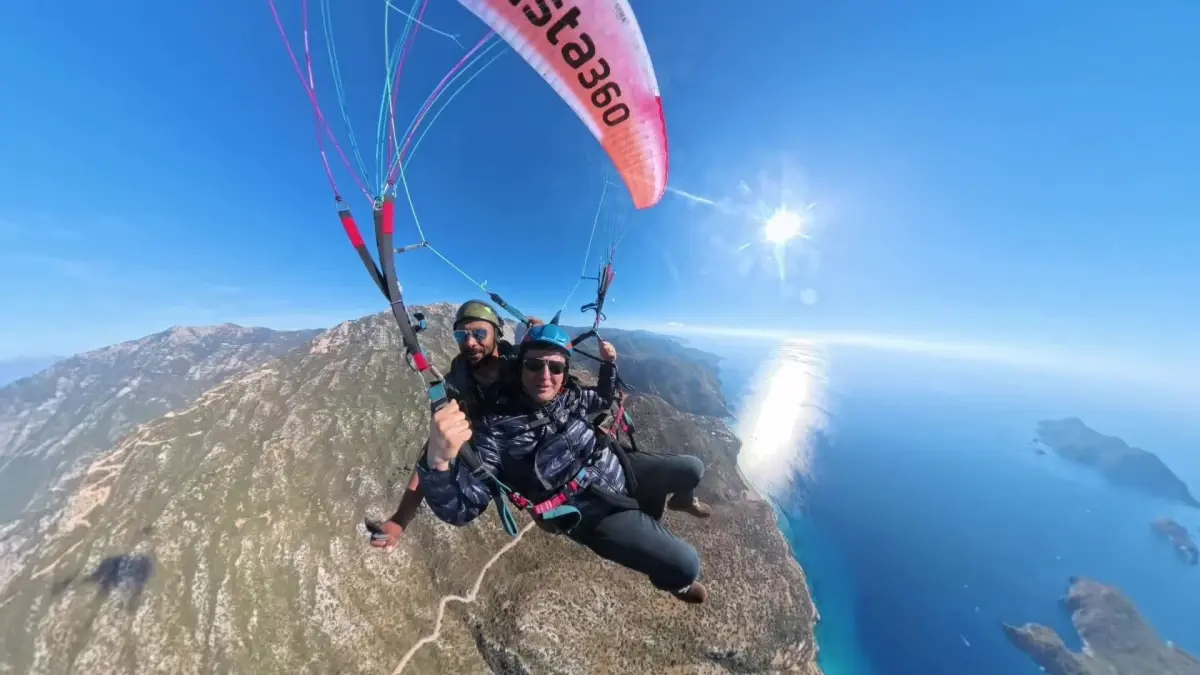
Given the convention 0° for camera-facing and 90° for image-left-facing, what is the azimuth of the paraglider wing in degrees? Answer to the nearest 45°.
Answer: approximately 315°

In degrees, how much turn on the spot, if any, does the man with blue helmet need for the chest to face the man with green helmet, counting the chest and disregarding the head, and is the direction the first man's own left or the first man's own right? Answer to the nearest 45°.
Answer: approximately 180°
